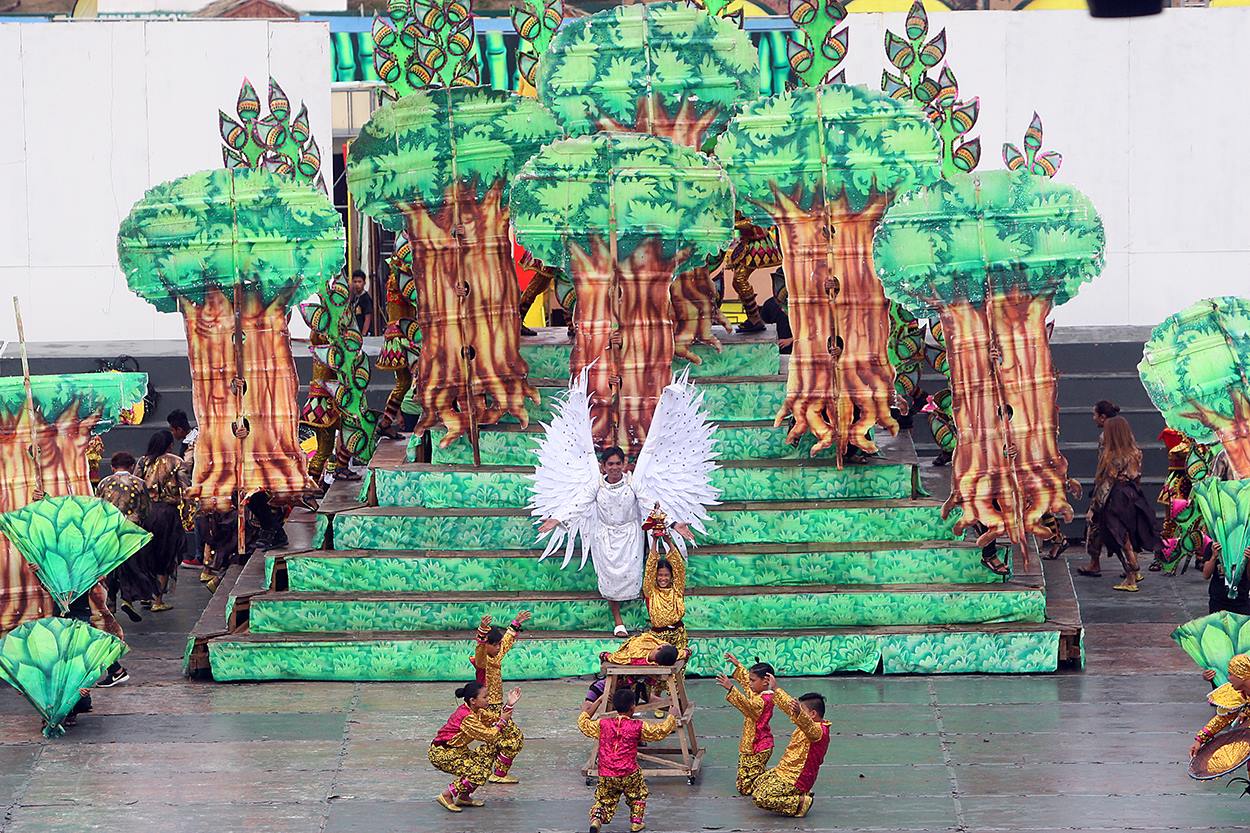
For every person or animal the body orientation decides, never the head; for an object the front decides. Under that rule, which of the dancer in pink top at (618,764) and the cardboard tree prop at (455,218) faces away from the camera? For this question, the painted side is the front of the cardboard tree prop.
the dancer in pink top

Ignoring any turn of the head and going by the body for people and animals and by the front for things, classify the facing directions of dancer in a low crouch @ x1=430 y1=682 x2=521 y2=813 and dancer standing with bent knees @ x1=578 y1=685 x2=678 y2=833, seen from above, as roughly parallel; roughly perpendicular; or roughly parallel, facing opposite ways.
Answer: roughly perpendicular

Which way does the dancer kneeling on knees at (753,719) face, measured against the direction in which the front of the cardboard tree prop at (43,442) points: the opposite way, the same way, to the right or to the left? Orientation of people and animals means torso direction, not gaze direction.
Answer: to the right

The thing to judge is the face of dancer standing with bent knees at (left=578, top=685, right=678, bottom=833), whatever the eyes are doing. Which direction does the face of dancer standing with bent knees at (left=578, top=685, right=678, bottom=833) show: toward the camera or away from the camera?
away from the camera

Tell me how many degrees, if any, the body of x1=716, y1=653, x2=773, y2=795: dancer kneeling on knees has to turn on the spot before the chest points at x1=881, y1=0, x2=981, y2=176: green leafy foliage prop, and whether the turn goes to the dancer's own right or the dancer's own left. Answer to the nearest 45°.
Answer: approximately 90° to the dancer's own right

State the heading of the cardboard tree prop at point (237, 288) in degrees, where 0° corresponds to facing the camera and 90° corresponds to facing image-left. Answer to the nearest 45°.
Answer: approximately 0°

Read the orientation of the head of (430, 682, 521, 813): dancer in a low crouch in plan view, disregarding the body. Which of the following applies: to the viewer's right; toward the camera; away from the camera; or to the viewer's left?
to the viewer's right

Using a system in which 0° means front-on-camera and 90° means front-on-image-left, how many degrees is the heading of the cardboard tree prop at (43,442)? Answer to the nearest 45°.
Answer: approximately 0°

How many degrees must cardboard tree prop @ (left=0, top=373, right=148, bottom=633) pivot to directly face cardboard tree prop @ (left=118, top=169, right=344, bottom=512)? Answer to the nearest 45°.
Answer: approximately 90° to its left
